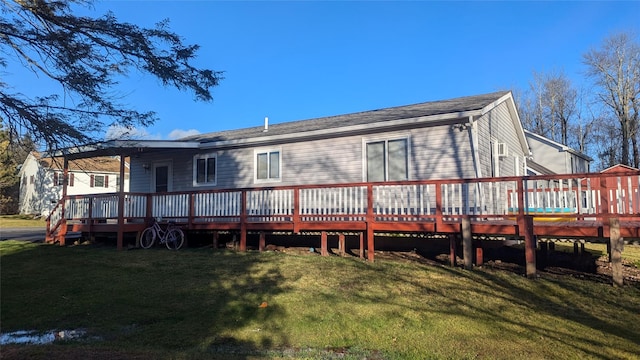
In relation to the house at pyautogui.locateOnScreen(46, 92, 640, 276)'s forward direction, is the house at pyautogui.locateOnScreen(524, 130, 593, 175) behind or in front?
behind

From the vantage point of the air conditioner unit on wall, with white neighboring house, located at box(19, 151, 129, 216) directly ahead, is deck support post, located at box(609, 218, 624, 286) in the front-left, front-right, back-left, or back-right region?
back-left

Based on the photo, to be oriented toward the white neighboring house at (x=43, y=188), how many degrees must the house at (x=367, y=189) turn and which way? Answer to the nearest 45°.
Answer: approximately 90° to its right

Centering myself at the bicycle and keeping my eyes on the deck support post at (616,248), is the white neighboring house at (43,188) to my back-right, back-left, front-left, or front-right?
back-left

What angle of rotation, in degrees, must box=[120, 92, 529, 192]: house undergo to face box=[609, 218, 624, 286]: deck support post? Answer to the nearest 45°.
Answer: approximately 90° to its left

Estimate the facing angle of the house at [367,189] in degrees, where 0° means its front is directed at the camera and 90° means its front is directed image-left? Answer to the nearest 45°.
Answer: approximately 45°
